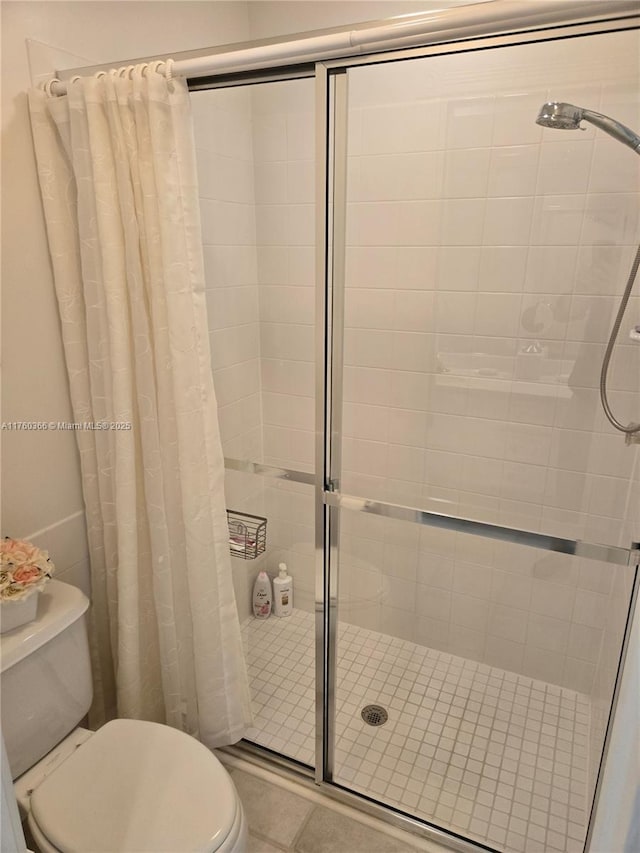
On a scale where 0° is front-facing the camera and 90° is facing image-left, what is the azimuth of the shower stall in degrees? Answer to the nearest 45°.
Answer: approximately 45°

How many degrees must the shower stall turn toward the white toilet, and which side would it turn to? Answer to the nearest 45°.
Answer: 0° — it already faces it
